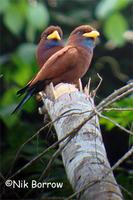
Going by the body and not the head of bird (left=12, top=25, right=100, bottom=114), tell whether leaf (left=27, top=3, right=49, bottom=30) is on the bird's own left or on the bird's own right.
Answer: on the bird's own left

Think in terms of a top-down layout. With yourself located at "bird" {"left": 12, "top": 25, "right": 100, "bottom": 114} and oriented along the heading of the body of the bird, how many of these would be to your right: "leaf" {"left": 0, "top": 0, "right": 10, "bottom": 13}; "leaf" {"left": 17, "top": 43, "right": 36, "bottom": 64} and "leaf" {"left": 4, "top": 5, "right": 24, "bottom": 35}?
0

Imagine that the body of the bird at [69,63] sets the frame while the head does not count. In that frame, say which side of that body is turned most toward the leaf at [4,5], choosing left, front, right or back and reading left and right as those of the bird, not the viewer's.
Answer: left

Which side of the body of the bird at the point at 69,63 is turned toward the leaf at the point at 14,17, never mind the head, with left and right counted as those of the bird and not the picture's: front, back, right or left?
left

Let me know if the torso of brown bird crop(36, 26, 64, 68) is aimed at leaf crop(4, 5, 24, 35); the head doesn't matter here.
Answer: no

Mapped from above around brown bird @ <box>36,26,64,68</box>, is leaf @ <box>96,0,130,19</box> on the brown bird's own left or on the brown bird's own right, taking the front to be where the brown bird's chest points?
on the brown bird's own left

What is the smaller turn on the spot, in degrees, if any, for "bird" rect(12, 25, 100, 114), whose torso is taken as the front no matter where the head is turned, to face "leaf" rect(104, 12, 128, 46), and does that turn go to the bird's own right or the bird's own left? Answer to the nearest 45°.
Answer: approximately 45° to the bird's own left

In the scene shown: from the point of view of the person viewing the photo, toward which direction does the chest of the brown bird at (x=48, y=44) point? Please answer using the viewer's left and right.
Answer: facing the viewer and to the right of the viewer

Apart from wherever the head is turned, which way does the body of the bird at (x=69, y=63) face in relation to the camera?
to the viewer's right
